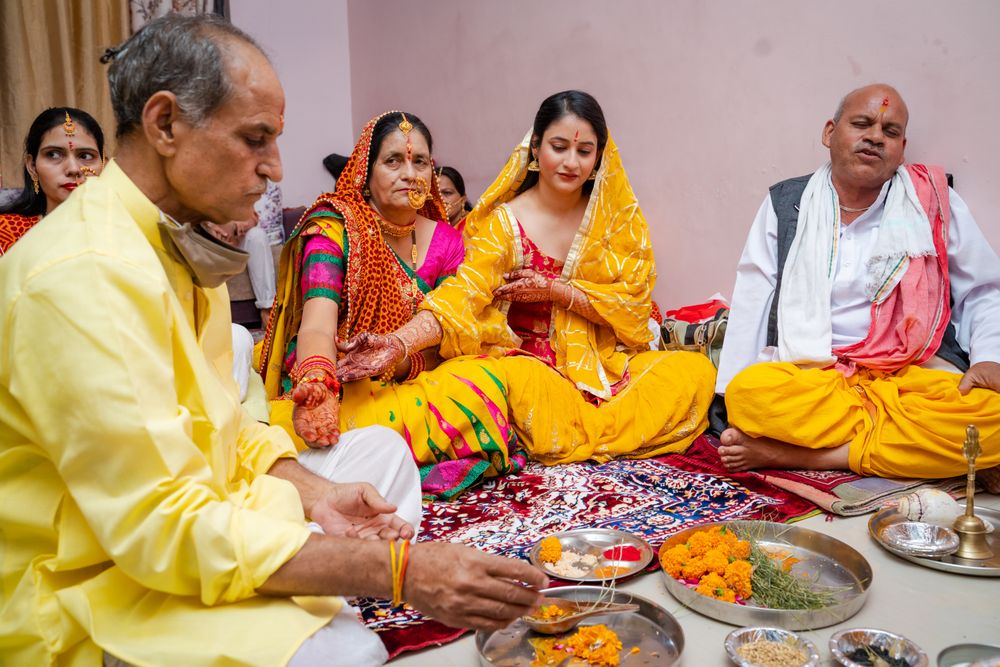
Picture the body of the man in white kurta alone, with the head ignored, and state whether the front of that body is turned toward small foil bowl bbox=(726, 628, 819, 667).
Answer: yes

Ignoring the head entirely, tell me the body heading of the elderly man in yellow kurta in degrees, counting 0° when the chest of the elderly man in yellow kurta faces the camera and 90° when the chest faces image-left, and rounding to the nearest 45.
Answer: approximately 270°

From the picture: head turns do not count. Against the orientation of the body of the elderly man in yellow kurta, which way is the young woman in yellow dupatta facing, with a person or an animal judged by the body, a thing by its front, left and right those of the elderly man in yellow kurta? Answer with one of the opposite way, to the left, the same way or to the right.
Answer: to the right

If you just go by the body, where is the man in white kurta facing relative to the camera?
toward the camera

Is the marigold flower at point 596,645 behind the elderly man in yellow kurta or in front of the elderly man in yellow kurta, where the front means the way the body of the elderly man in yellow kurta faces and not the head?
in front

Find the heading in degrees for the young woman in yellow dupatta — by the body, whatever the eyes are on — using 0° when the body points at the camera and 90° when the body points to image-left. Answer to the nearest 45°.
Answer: approximately 0°

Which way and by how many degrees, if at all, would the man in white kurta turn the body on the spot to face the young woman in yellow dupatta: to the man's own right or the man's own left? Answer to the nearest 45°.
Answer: approximately 90° to the man's own right

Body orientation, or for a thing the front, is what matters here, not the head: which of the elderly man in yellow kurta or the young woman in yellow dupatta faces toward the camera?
the young woman in yellow dupatta

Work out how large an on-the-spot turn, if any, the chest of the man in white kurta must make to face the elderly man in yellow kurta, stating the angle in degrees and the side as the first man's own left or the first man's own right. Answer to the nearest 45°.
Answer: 0° — they already face them

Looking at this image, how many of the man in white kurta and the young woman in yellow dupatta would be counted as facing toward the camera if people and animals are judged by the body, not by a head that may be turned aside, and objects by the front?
2

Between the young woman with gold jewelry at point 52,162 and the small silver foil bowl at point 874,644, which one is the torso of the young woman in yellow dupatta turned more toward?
the small silver foil bowl

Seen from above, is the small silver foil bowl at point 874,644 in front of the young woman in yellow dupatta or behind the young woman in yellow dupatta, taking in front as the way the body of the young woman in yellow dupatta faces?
in front

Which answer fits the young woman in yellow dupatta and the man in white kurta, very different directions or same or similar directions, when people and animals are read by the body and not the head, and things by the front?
same or similar directions

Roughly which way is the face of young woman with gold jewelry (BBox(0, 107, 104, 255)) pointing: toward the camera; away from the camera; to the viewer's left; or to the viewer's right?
toward the camera
